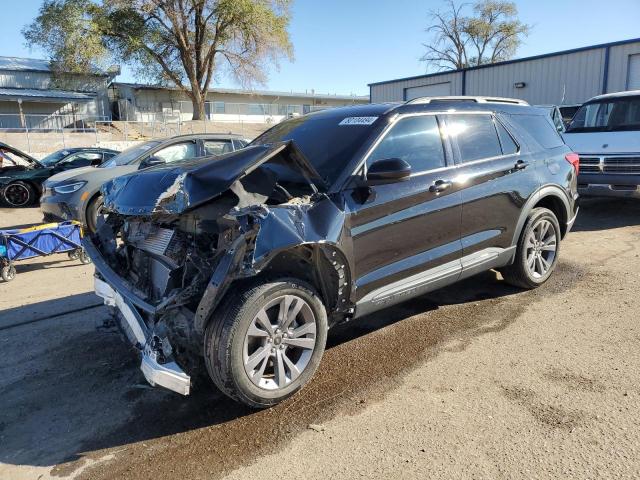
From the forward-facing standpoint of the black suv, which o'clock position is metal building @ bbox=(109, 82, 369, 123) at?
The metal building is roughly at 4 o'clock from the black suv.

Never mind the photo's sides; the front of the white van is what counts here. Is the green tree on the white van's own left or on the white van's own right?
on the white van's own right

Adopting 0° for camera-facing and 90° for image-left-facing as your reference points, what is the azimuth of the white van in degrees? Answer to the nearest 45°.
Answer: approximately 0°

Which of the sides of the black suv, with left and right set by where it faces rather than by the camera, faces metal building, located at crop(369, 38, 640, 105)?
back

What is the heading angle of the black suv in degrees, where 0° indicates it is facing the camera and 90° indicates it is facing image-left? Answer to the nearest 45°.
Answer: approximately 45°

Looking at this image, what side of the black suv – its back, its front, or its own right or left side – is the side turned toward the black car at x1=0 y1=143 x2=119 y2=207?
right

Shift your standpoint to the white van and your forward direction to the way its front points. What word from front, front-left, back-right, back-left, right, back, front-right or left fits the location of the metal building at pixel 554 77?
back

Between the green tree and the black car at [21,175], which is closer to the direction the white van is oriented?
the black car
